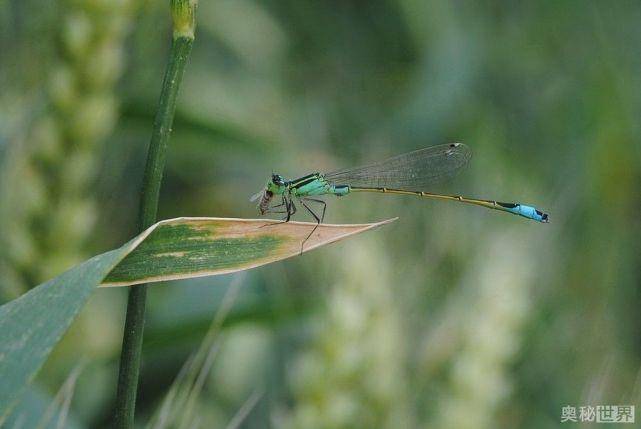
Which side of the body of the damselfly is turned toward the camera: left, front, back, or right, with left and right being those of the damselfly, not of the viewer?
left
